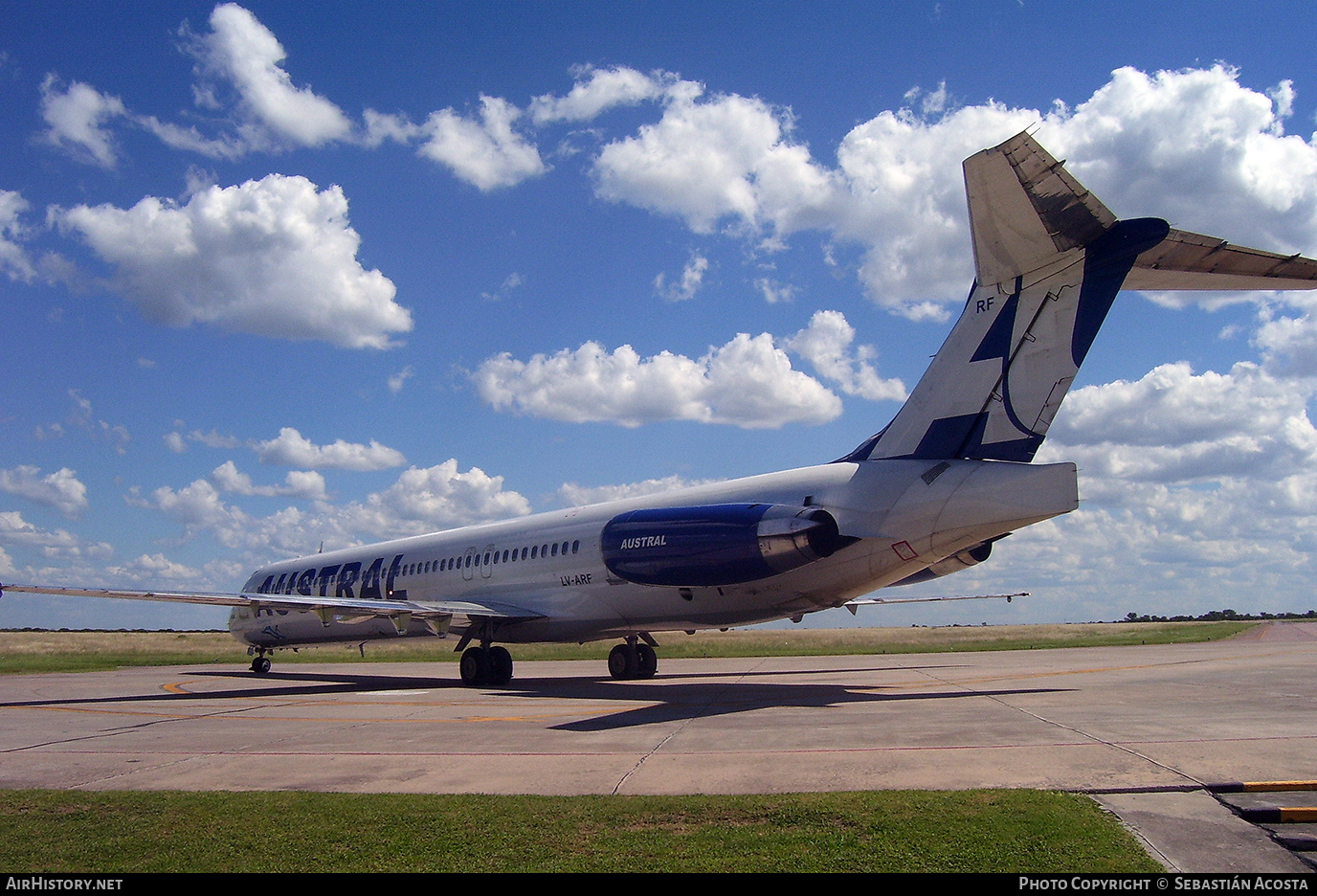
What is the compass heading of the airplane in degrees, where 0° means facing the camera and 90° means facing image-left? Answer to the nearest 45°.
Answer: approximately 135°
